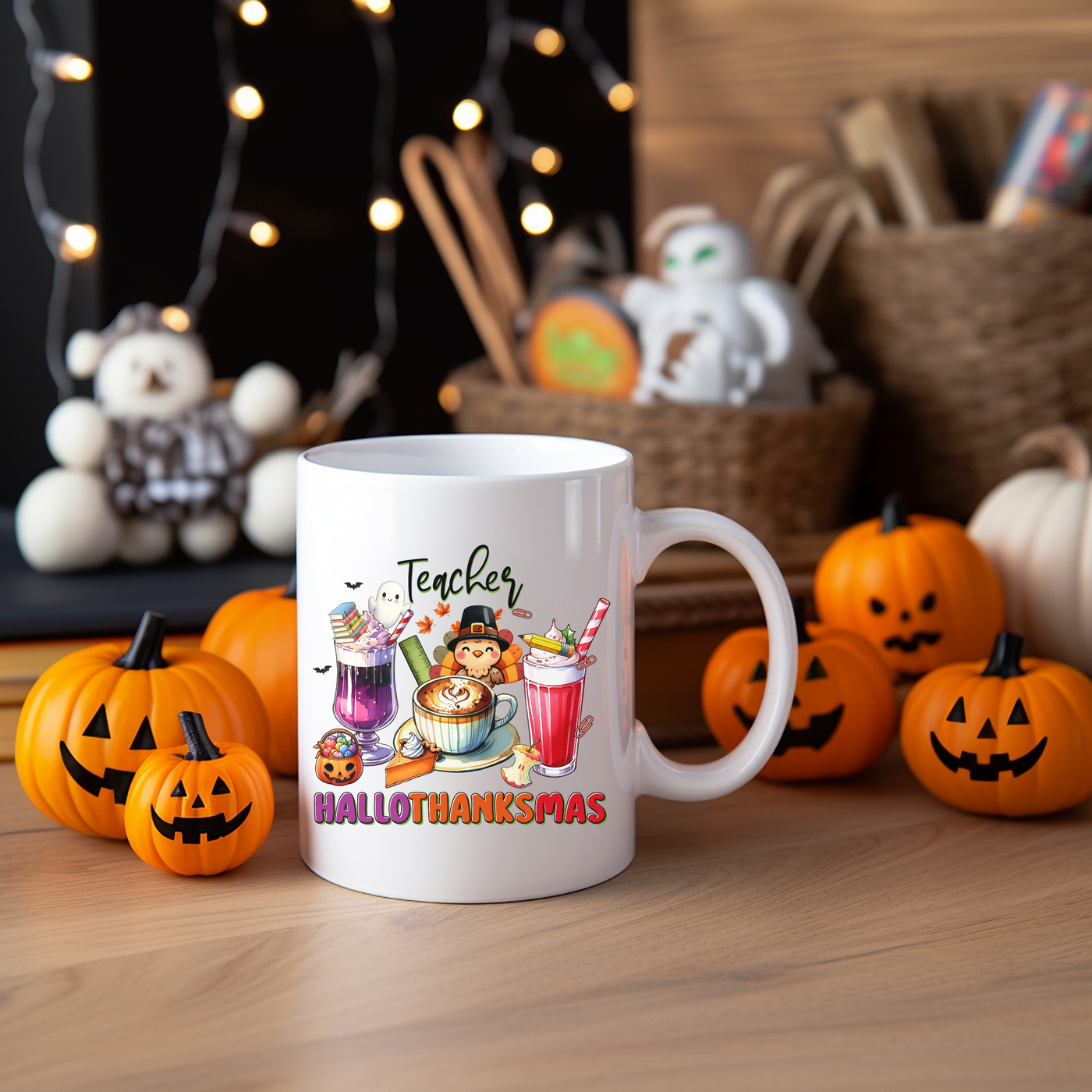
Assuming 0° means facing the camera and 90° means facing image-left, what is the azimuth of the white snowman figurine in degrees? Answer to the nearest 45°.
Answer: approximately 0°

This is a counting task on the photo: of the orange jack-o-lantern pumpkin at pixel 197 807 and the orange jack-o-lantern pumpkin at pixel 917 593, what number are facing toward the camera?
2

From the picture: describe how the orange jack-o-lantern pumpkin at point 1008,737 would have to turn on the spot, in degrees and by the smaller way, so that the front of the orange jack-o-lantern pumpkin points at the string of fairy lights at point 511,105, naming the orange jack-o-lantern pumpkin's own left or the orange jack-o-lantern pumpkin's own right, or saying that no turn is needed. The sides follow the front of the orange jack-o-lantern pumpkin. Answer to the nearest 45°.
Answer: approximately 135° to the orange jack-o-lantern pumpkin's own right

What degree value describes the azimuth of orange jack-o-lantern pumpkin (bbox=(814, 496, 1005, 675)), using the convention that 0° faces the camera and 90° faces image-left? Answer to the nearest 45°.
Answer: approximately 0°
